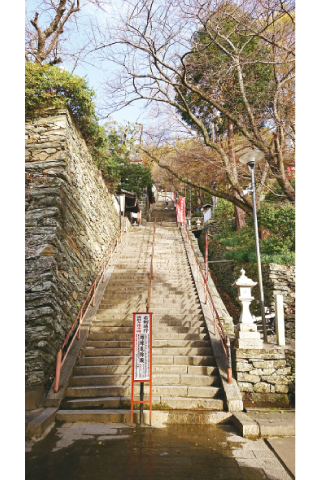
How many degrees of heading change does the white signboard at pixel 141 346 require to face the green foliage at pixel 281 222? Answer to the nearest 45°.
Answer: approximately 135° to its left

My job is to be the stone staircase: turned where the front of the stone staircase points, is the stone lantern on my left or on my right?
on my left

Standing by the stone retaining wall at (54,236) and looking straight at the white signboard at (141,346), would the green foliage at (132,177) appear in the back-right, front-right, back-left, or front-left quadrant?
back-left

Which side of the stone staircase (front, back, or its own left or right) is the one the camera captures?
front

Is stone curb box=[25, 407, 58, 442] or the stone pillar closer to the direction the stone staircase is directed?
the stone curb

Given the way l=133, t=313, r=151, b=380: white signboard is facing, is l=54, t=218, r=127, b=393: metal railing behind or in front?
behind

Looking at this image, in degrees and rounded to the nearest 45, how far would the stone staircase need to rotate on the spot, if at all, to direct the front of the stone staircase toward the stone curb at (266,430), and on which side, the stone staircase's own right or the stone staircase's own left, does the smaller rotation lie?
approximately 45° to the stone staircase's own left

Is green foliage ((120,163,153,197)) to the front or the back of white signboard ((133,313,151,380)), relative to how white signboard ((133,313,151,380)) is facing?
to the back

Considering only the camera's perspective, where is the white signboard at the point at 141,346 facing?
facing the viewer

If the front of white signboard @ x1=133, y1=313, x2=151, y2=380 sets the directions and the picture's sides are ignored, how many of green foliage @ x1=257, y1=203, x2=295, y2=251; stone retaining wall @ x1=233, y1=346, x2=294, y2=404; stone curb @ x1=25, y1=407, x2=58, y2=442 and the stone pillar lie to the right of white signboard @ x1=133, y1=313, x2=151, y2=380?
1

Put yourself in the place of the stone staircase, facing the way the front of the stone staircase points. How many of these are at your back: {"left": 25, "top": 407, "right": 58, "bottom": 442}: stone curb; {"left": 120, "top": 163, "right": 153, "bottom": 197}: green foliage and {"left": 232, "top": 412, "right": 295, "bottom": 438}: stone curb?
1

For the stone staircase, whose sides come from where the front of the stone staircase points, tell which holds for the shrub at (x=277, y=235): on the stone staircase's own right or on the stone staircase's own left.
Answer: on the stone staircase's own left

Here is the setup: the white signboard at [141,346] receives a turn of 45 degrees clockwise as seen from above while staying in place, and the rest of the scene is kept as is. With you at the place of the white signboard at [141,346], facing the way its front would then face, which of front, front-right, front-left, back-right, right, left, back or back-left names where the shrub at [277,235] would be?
back

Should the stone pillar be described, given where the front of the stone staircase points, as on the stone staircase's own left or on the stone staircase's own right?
on the stone staircase's own left

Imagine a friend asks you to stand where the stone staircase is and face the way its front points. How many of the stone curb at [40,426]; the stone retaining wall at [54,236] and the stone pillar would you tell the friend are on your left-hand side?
1
